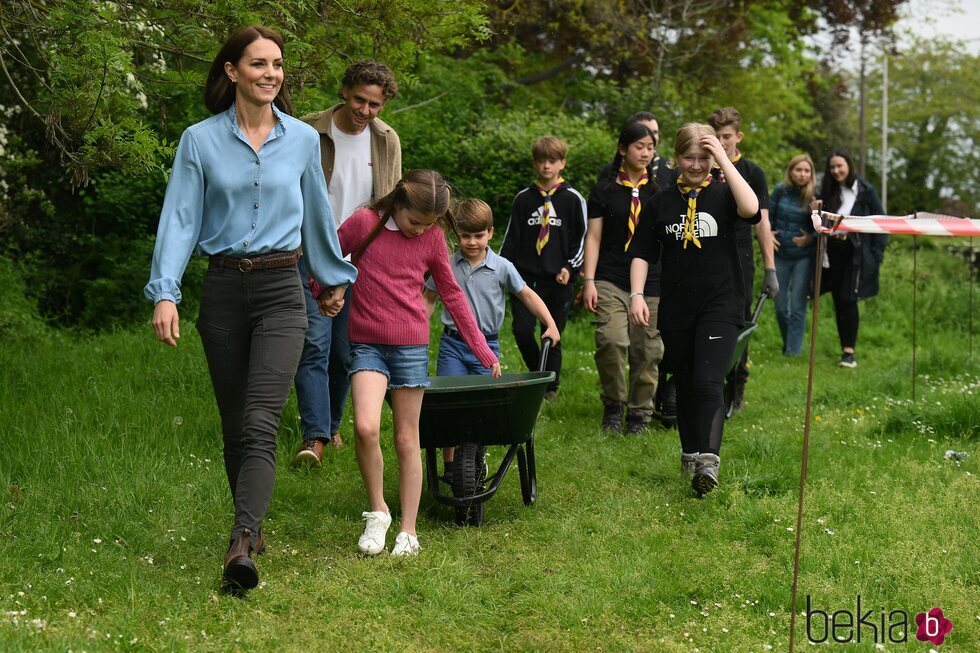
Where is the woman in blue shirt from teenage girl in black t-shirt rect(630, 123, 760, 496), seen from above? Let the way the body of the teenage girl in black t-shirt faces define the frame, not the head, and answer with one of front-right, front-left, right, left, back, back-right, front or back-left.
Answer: front-right

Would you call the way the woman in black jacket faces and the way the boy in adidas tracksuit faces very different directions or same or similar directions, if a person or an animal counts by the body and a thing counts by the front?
same or similar directions

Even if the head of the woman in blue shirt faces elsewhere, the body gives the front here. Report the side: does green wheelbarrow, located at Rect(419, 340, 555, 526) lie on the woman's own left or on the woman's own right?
on the woman's own left

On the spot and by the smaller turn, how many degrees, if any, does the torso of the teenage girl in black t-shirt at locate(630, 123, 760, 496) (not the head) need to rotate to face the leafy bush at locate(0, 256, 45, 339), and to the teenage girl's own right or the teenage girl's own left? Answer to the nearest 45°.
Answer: approximately 135° to the teenage girl's own right

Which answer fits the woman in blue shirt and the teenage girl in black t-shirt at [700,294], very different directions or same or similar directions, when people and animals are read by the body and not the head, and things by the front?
same or similar directions

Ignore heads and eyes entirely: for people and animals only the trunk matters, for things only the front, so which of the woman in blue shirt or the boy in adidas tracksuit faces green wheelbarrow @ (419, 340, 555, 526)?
the boy in adidas tracksuit

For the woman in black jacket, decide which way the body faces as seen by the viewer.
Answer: toward the camera

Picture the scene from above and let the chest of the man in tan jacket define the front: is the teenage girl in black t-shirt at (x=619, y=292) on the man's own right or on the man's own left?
on the man's own left

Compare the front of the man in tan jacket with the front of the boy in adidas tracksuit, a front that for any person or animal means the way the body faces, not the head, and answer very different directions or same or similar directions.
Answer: same or similar directions

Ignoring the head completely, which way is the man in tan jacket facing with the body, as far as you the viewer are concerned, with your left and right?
facing the viewer

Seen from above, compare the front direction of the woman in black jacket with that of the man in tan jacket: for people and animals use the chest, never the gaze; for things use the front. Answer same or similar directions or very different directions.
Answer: same or similar directions

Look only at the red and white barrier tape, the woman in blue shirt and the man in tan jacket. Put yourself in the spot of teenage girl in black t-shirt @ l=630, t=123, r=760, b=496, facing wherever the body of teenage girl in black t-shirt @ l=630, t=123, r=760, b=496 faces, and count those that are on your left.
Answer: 1

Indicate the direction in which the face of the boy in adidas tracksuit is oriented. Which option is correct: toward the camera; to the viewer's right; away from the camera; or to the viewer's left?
toward the camera

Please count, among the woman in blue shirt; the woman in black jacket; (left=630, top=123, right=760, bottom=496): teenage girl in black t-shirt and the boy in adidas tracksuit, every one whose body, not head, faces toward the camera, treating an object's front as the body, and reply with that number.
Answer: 4

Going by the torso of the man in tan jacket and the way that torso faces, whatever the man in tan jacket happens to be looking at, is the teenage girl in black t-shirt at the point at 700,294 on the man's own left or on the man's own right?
on the man's own left

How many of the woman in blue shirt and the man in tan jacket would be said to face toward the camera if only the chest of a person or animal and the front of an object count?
2

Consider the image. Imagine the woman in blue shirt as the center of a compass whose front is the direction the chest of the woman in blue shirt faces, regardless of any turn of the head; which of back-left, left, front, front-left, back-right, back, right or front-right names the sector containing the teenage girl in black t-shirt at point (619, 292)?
back-left

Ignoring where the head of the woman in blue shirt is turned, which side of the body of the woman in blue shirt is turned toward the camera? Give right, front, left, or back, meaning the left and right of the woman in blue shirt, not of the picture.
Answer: front
